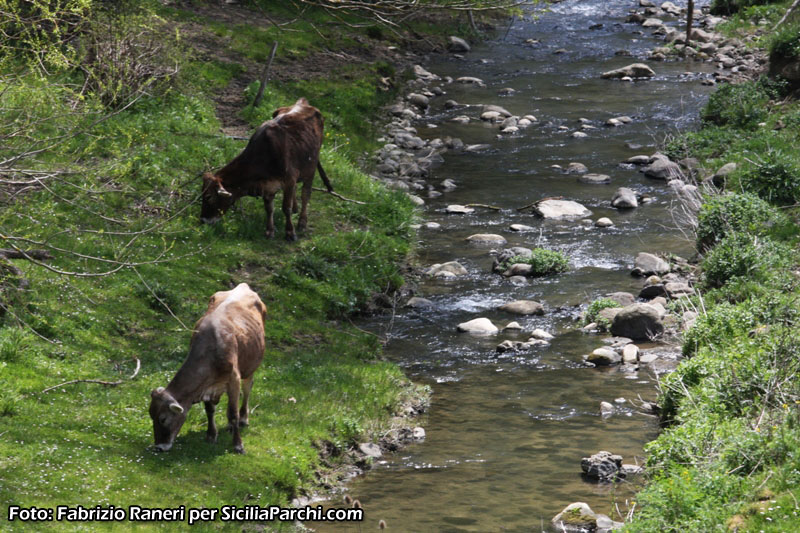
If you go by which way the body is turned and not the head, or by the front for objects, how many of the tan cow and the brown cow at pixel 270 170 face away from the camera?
0

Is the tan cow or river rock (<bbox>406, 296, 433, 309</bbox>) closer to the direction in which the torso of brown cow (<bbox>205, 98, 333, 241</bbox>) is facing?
the tan cow

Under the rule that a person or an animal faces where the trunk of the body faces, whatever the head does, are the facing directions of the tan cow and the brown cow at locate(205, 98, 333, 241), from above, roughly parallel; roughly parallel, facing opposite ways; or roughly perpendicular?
roughly parallel

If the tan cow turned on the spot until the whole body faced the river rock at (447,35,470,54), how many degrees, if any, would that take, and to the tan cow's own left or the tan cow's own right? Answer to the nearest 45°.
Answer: approximately 135° to the tan cow's own right

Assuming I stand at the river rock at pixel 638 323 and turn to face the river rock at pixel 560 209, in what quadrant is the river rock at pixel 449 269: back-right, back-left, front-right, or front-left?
front-left

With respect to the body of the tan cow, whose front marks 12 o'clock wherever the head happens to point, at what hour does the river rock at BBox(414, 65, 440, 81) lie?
The river rock is roughly at 5 o'clock from the tan cow.

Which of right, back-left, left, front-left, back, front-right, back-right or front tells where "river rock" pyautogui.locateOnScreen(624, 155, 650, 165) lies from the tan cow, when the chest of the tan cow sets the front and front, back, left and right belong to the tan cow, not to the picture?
back

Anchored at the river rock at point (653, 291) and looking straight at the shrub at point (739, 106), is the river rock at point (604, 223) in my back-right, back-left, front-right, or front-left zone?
front-left

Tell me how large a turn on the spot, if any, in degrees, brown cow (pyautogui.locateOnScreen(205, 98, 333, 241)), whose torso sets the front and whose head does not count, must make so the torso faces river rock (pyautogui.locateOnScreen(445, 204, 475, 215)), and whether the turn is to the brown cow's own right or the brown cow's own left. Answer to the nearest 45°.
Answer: approximately 180°

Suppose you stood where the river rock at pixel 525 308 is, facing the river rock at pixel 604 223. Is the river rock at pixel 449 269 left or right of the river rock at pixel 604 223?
left

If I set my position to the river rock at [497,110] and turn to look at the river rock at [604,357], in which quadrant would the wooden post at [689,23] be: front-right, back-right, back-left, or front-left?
back-left

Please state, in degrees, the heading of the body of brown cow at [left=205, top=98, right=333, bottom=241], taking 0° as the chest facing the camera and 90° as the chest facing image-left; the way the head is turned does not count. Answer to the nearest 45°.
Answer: approximately 45°

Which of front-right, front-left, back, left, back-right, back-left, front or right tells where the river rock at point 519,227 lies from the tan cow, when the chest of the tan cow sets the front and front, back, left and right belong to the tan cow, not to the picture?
back

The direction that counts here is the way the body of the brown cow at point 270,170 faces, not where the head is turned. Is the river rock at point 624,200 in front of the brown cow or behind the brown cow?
behind

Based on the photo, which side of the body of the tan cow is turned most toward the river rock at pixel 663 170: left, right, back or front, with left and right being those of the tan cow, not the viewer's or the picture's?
back
